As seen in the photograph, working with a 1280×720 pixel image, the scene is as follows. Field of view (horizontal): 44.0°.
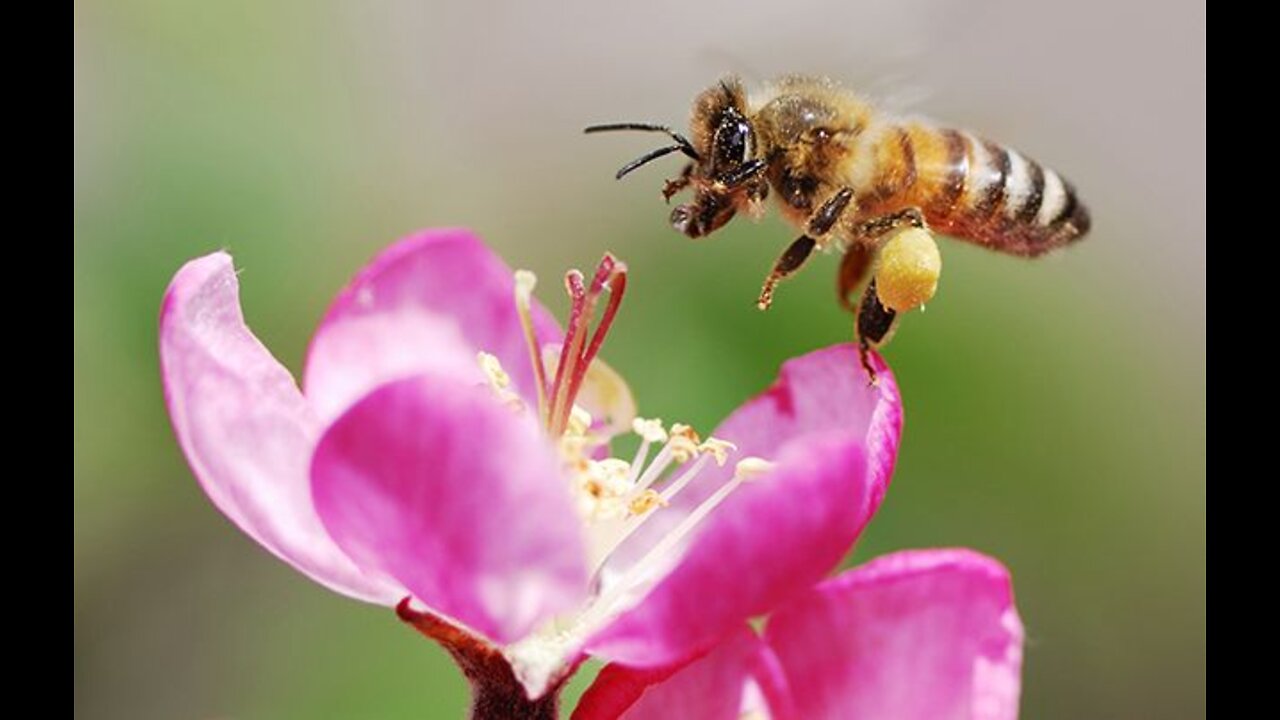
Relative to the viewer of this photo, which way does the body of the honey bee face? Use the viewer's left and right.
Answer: facing to the left of the viewer
